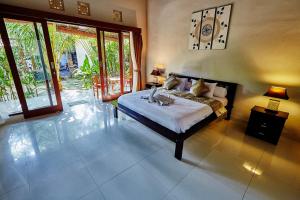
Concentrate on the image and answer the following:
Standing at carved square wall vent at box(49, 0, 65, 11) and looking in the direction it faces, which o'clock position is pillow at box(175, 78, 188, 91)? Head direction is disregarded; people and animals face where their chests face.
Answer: The pillow is roughly at 10 o'clock from the carved square wall vent.

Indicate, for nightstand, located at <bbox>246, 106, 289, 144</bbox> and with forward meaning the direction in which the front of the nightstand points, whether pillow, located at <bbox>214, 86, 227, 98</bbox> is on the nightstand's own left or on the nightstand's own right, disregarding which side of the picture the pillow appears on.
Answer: on the nightstand's own right

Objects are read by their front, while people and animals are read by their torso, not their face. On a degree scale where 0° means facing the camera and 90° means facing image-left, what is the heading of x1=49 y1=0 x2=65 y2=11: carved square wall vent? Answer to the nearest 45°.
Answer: approximately 0°

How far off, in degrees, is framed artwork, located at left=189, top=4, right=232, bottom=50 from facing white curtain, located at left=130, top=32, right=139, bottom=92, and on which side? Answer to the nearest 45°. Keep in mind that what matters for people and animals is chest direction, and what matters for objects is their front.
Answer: approximately 45° to its right

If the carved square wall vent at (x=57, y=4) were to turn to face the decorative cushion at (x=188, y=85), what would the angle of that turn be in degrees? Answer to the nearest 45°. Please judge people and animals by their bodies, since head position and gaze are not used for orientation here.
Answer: approximately 45° to its left

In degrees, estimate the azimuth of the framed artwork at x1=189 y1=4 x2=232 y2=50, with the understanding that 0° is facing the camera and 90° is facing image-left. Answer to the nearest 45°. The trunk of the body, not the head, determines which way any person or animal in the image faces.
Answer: approximately 45°

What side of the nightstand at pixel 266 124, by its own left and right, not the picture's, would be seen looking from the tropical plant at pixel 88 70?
right

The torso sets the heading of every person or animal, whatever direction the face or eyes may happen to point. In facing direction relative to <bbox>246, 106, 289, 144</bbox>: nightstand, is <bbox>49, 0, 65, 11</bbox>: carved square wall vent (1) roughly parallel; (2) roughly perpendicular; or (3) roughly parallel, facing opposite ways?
roughly perpendicular

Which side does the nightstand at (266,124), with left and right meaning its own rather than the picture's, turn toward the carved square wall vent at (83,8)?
right

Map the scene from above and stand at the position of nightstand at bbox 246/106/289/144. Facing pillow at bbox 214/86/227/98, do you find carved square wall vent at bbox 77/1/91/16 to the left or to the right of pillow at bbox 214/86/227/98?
left
